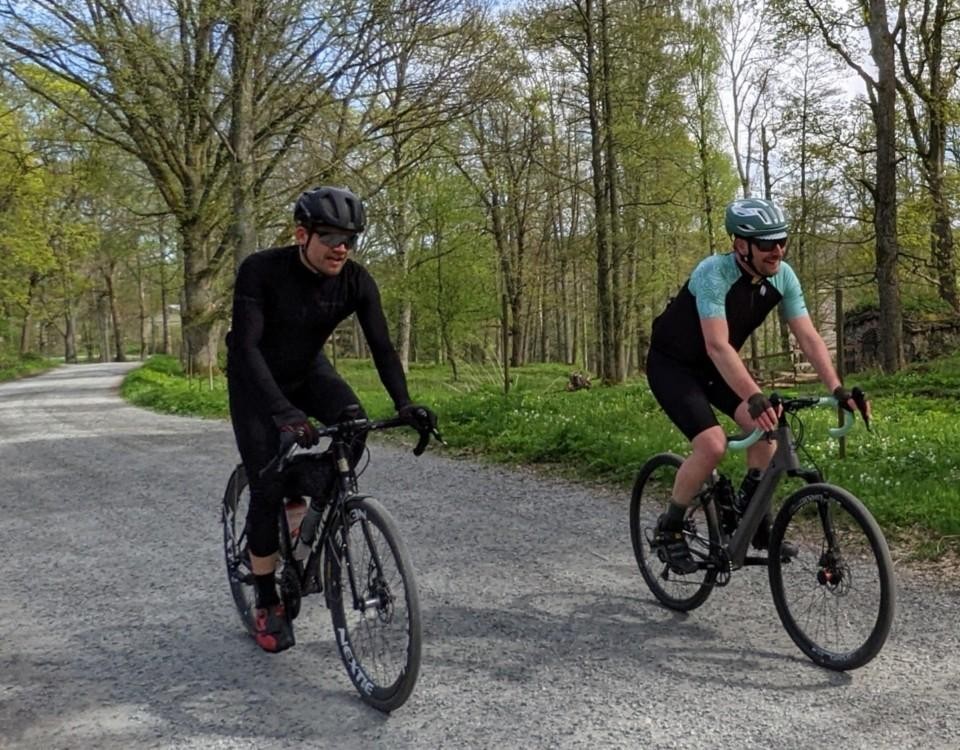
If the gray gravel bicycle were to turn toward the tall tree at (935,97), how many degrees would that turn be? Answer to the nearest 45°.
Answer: approximately 135° to its left

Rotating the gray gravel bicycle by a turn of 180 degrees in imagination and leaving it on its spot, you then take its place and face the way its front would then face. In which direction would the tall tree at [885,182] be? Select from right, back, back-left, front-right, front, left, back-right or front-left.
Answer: front-right

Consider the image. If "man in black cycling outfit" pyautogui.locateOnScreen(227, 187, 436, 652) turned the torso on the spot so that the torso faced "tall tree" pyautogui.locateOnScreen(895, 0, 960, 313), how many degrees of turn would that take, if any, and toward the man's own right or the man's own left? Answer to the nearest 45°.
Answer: approximately 90° to the man's own left

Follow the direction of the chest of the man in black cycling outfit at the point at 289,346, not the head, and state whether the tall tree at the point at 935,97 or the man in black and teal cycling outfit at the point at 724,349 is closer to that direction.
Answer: the man in black and teal cycling outfit

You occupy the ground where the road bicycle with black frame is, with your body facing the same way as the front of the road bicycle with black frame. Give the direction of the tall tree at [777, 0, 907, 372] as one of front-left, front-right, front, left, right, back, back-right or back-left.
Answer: left

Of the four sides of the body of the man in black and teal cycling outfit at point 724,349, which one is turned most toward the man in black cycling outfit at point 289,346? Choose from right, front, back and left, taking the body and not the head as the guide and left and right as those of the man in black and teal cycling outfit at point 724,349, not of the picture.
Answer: right

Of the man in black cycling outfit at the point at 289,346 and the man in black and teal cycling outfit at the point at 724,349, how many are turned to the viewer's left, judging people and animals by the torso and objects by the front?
0

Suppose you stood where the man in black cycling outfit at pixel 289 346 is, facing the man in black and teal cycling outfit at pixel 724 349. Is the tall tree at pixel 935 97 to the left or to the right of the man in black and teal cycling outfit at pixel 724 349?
left

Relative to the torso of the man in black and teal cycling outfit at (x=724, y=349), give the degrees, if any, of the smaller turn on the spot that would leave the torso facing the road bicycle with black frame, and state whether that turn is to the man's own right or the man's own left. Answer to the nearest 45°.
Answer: approximately 90° to the man's own right

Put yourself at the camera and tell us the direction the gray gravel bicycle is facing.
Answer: facing the viewer and to the right of the viewer

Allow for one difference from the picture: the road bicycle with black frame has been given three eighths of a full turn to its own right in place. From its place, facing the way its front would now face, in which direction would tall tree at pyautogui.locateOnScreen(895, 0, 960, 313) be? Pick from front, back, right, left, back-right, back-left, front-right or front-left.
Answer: back-right
